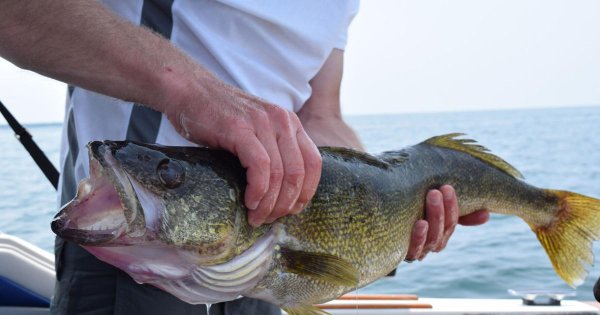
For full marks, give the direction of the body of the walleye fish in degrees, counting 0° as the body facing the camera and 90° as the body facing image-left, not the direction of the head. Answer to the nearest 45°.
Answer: approximately 90°

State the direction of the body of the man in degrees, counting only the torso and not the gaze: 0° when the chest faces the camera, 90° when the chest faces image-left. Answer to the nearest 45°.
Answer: approximately 315°

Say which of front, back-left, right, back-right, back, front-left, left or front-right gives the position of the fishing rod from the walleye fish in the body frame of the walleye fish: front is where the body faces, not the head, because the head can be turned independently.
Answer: front-right
